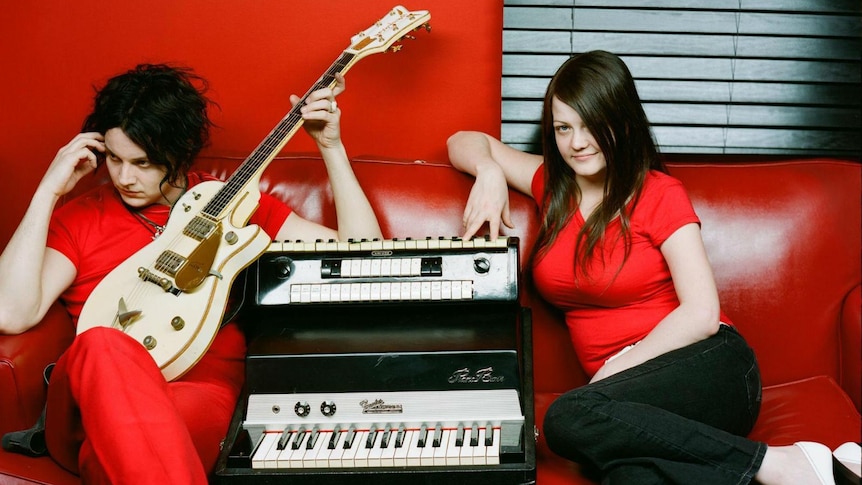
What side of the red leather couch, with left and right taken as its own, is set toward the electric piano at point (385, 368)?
front

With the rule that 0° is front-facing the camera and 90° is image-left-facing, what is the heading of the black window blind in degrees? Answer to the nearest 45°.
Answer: approximately 0°

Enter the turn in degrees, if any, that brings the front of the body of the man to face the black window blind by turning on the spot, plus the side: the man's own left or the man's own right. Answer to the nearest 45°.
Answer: approximately 90° to the man's own left

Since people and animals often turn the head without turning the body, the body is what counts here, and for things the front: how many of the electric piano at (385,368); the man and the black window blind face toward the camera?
3

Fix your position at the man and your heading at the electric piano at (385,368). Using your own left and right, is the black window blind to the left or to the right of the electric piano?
left

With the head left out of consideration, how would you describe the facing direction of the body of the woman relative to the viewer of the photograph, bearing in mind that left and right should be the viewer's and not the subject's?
facing the viewer and to the left of the viewer
